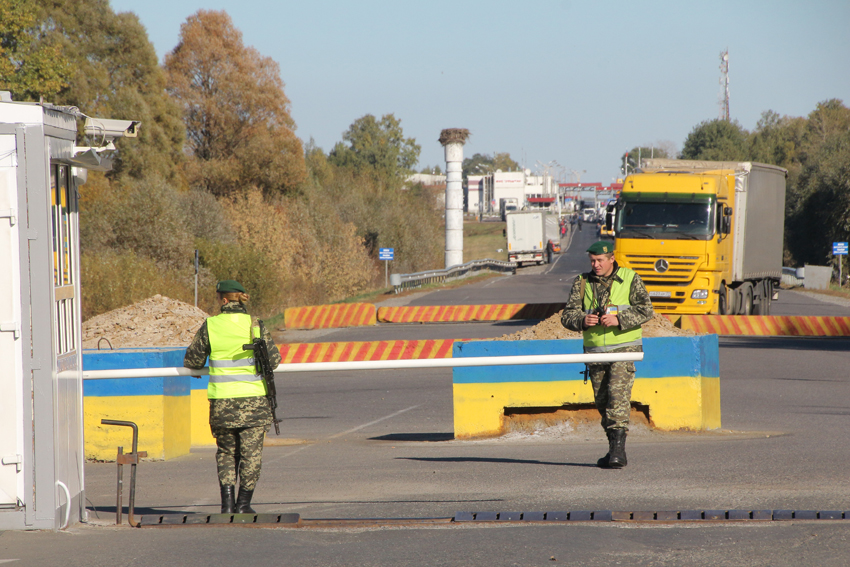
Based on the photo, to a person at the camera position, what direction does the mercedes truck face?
facing the viewer

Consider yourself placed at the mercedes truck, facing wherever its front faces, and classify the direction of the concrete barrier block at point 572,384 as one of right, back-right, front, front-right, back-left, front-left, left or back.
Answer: front

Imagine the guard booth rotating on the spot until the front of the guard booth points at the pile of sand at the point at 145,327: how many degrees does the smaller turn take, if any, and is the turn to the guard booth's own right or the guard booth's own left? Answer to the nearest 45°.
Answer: approximately 90° to the guard booth's own left

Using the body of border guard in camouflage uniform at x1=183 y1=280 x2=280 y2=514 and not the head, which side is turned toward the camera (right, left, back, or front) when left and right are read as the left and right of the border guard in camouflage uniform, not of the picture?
back

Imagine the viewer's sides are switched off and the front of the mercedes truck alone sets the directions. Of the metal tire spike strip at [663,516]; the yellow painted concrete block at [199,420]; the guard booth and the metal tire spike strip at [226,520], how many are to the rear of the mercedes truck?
0

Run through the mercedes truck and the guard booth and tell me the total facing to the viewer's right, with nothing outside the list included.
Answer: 1

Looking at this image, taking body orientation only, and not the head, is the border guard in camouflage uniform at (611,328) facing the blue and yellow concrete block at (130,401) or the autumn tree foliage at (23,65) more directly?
the blue and yellow concrete block

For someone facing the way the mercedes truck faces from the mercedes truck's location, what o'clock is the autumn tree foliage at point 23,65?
The autumn tree foliage is roughly at 3 o'clock from the mercedes truck.

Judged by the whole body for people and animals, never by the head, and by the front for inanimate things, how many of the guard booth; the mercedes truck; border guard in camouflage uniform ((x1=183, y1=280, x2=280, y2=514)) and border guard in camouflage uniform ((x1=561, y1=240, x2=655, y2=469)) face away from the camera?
1

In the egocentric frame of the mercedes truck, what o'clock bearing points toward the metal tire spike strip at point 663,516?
The metal tire spike strip is roughly at 12 o'clock from the mercedes truck.

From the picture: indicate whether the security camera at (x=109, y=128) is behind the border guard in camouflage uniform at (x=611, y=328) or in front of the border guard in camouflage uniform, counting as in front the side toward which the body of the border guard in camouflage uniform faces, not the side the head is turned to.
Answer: in front

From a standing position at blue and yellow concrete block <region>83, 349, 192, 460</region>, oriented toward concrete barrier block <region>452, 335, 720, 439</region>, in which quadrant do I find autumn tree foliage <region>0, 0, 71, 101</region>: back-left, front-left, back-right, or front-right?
back-left

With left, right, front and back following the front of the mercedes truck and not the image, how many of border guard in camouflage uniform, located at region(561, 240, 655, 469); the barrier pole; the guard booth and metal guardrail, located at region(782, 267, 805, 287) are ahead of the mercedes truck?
3

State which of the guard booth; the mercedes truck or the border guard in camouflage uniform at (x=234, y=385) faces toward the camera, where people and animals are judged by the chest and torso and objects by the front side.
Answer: the mercedes truck

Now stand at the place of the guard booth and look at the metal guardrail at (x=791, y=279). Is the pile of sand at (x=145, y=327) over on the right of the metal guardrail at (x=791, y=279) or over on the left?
left

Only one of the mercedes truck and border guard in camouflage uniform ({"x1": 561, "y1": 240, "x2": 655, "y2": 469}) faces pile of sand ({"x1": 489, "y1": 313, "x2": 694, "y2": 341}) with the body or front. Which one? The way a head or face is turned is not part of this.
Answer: the mercedes truck

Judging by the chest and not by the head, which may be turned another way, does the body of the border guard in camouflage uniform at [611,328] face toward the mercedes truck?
no

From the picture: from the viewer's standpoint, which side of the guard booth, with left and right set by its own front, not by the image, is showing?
right
